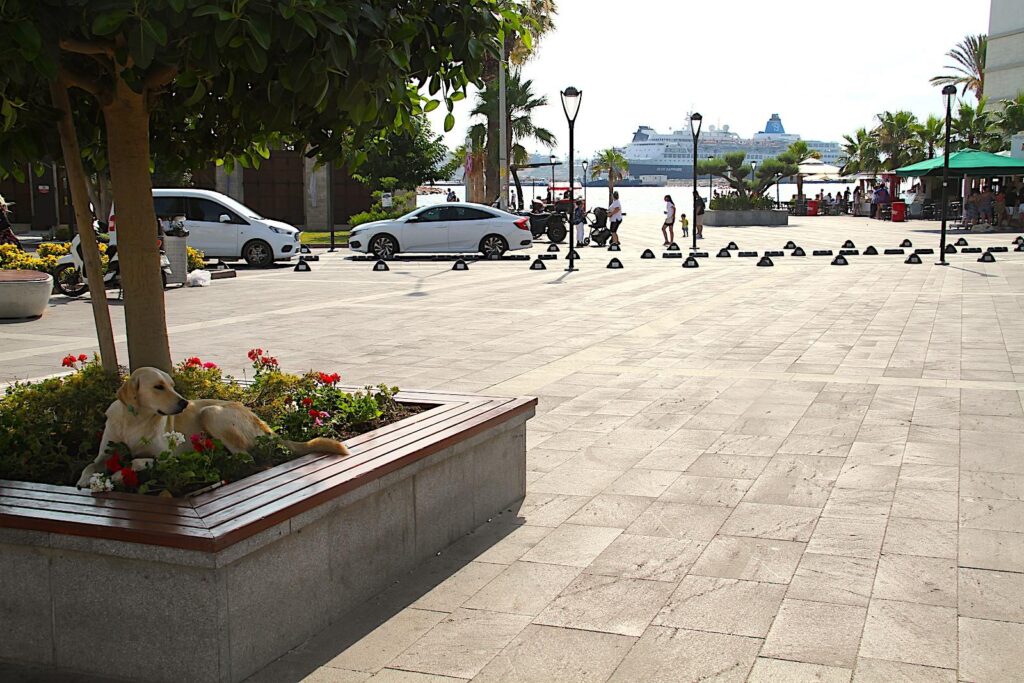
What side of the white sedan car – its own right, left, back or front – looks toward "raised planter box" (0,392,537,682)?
left

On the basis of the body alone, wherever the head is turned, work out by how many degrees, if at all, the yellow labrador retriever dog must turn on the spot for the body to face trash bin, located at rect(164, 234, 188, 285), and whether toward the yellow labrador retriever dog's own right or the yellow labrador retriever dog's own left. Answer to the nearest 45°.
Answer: approximately 135° to the yellow labrador retriever dog's own right

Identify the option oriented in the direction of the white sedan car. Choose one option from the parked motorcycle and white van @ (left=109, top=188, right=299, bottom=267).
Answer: the white van

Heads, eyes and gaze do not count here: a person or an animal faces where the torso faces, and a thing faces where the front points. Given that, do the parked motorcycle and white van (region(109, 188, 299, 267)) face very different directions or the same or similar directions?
very different directions

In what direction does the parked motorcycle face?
to the viewer's left

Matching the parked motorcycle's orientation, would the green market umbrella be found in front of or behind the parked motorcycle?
behind

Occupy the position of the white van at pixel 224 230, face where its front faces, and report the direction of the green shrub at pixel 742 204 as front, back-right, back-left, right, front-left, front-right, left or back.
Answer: front-left

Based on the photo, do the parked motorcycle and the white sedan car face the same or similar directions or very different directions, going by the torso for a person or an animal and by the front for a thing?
same or similar directions

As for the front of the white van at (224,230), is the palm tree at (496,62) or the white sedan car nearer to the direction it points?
the white sedan car

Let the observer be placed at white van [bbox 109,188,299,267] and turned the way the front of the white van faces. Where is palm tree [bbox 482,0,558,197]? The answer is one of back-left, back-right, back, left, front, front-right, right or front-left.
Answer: front-left

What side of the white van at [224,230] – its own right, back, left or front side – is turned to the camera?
right

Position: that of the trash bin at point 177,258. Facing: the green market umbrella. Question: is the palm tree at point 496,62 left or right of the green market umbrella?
left

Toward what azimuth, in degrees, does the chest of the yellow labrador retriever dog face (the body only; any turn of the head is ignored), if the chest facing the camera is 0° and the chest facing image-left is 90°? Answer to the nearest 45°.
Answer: approximately 45°

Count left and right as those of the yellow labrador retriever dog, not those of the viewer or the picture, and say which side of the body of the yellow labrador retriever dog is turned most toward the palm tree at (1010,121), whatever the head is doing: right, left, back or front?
back

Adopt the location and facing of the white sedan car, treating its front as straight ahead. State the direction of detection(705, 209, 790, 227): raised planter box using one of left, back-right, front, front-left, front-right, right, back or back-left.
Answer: back-right

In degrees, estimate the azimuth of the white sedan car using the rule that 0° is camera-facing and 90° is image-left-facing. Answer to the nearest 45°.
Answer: approximately 90°
